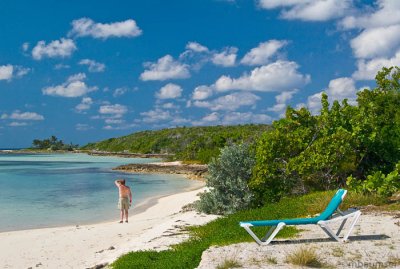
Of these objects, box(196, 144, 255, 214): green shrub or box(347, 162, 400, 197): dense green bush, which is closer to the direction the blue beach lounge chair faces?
the green shrub

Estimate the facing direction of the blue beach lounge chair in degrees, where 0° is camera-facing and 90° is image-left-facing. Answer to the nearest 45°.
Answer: approximately 90°

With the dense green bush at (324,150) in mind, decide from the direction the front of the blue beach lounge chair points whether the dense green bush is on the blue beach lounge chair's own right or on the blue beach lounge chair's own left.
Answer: on the blue beach lounge chair's own right

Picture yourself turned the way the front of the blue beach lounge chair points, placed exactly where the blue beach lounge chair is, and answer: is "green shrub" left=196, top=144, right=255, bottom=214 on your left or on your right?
on your right

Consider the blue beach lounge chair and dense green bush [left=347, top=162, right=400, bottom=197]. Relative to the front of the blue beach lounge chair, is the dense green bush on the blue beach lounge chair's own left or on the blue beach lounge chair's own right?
on the blue beach lounge chair's own right
